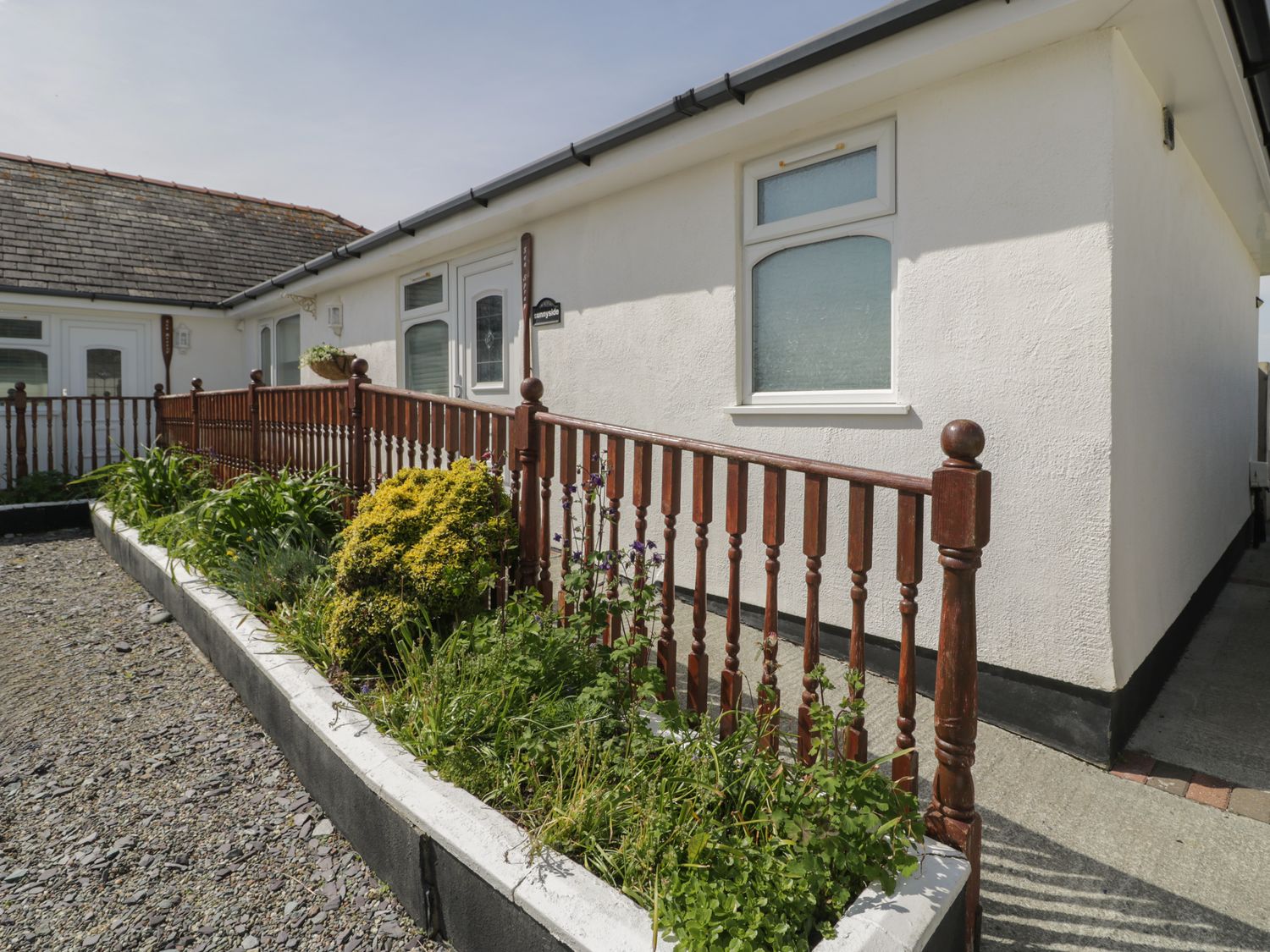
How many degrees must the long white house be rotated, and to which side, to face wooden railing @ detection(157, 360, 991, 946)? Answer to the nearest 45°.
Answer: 0° — it already faces it

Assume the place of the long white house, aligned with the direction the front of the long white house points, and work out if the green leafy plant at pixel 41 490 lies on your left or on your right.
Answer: on your right

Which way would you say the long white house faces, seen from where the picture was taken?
facing the viewer and to the left of the viewer

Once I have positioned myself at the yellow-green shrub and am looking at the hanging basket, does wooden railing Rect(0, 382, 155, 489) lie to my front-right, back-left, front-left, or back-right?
front-left

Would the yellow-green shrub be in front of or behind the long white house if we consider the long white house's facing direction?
in front

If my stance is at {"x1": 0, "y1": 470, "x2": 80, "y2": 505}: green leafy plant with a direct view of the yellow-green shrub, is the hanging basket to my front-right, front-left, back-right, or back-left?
front-left
